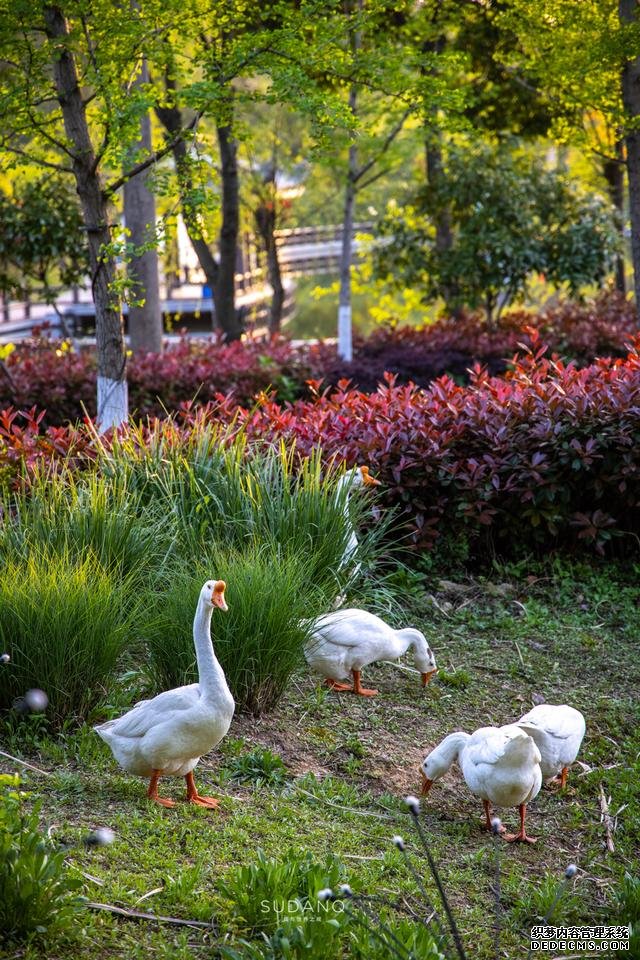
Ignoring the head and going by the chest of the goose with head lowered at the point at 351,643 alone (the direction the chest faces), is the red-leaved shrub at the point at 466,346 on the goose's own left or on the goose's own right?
on the goose's own left

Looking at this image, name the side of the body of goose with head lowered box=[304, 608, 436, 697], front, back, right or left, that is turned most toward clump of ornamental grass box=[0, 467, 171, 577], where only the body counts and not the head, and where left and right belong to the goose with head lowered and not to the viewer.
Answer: back

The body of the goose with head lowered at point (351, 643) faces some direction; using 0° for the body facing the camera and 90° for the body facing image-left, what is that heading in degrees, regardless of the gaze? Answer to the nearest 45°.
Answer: approximately 270°

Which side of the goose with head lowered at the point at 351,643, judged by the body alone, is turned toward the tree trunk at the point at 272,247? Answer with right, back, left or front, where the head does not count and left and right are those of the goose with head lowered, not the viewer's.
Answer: left

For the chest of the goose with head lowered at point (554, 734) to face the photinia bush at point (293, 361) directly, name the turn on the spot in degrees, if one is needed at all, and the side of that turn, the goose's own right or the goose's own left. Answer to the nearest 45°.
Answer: approximately 45° to the goose's own left
